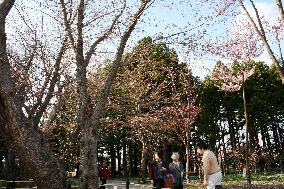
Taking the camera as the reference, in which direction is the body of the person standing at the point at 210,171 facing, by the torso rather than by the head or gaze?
to the viewer's left

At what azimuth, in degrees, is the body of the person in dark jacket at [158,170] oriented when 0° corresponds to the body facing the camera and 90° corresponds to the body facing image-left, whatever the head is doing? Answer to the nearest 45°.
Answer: approximately 0°

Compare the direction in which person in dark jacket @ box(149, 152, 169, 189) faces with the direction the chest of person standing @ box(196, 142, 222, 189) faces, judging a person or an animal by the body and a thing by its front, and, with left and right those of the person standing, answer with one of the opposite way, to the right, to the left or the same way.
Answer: to the left

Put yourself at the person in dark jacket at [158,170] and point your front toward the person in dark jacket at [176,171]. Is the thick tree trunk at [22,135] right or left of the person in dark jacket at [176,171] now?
right

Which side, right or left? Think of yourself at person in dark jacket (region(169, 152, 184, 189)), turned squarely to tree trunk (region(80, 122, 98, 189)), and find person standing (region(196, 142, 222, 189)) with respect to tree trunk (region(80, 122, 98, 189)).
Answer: left

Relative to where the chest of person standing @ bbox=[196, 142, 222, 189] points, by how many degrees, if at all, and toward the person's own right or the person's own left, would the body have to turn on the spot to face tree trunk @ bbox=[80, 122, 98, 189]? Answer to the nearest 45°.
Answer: approximately 45° to the person's own left

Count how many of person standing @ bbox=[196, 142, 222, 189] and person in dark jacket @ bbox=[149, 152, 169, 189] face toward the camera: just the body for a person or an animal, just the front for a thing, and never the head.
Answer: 1
